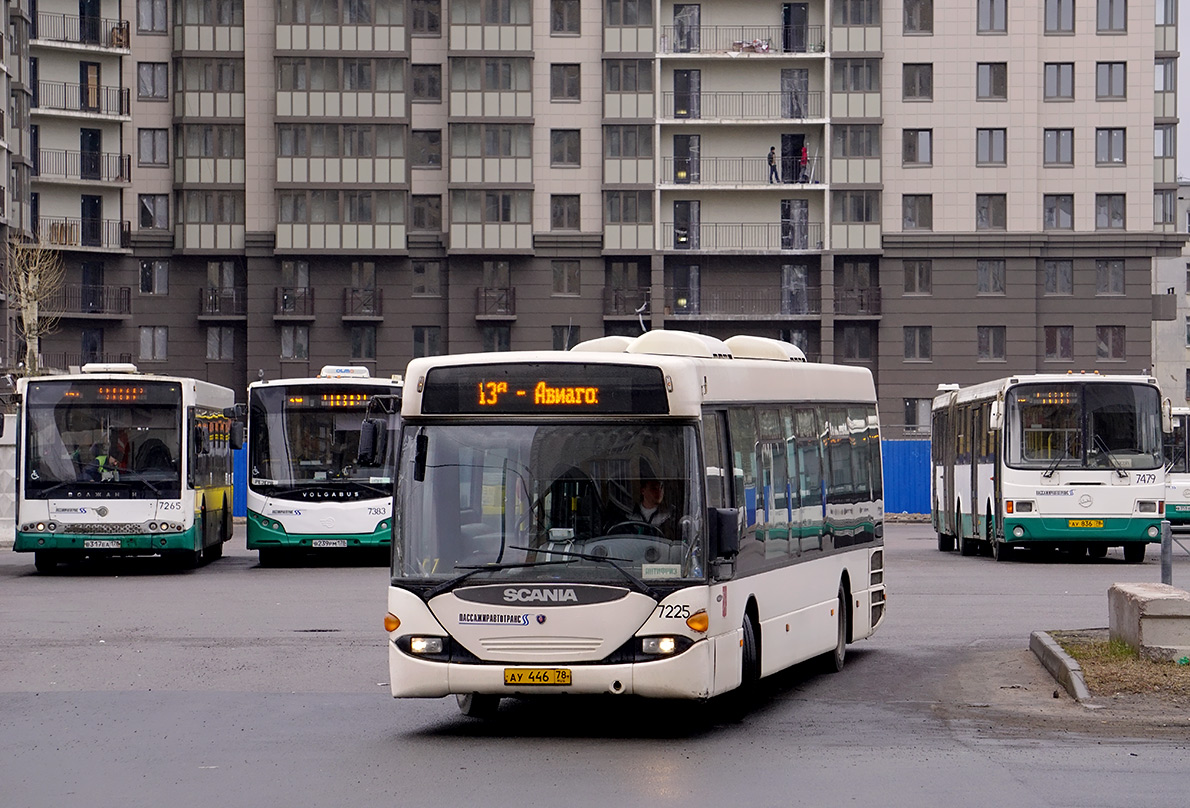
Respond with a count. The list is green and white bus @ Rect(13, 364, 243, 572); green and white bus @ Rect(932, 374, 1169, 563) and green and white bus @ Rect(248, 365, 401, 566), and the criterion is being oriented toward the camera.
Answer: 3

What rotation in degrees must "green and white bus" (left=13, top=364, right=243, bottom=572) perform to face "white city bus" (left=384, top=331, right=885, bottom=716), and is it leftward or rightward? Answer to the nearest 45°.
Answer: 0° — it already faces it

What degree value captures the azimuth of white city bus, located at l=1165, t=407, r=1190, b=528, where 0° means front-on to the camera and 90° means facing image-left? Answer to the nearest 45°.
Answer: approximately 0°

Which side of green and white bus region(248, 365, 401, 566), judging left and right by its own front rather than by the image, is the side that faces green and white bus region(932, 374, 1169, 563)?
left

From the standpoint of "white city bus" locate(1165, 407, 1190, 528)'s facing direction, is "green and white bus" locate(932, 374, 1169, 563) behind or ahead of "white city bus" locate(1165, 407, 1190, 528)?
ahead

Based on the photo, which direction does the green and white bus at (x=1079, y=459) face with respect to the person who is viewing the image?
facing the viewer

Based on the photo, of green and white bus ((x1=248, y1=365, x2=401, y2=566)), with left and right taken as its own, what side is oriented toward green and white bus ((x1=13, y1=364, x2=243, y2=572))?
right

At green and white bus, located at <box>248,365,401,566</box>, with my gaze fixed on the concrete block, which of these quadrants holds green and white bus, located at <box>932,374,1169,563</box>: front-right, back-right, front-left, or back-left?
front-left

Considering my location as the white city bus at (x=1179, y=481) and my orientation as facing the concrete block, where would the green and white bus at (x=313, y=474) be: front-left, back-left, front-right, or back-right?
front-right

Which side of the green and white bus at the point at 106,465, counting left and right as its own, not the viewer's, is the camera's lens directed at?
front

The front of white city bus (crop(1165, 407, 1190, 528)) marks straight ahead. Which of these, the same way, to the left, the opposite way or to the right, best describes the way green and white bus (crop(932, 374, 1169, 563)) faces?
the same way

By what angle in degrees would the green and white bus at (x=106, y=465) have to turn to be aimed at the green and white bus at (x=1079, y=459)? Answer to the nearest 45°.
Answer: approximately 90° to its left

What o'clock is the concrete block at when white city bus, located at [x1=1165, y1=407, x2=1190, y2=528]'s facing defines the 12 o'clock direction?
The concrete block is roughly at 12 o'clock from the white city bus.

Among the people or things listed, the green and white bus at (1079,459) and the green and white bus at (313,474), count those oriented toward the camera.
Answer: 2
